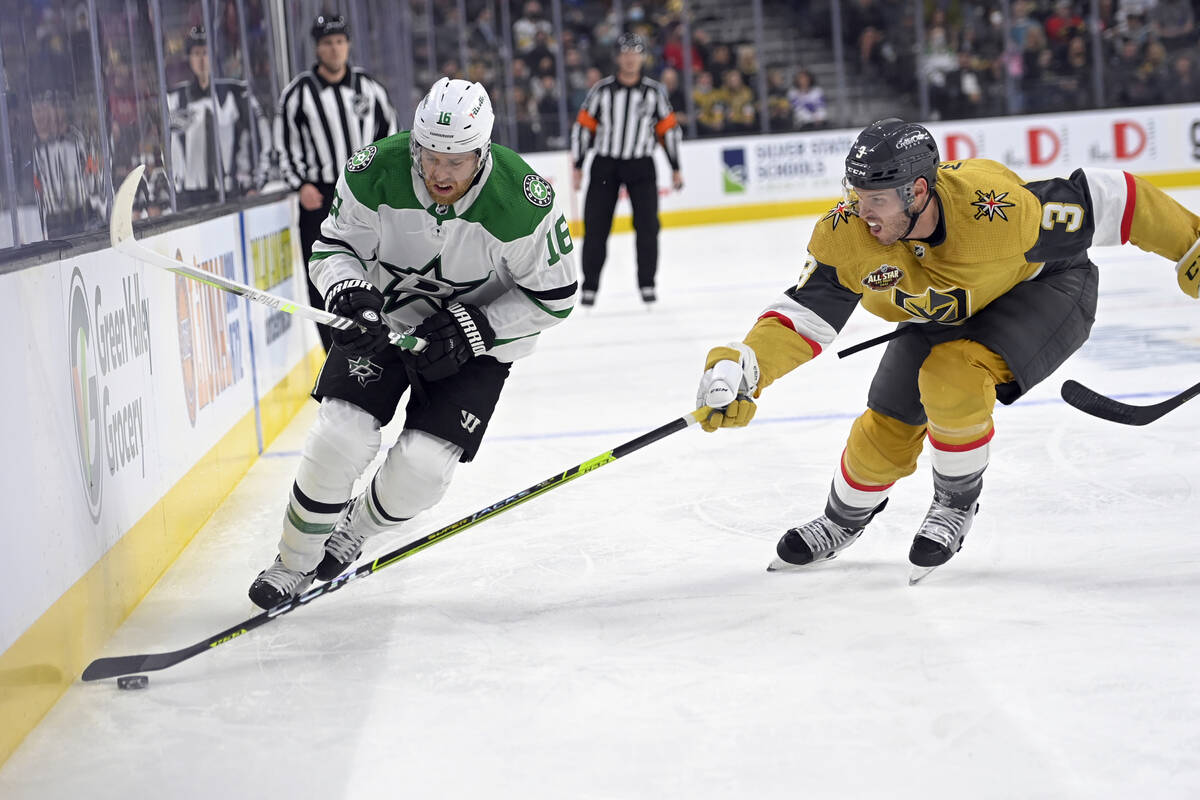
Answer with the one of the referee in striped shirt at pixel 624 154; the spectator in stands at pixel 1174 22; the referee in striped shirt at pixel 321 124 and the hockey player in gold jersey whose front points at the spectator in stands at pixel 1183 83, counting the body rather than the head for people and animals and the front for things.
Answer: the spectator in stands at pixel 1174 22

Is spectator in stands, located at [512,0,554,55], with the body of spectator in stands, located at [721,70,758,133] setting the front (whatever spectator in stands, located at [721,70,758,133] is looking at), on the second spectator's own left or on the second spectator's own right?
on the second spectator's own right

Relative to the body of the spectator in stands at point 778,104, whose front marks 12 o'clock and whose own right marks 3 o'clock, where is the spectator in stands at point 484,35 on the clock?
the spectator in stands at point 484,35 is roughly at 3 o'clock from the spectator in stands at point 778,104.

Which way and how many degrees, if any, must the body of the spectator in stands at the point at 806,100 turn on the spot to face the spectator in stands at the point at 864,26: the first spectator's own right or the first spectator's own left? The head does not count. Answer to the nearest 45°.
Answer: approximately 135° to the first spectator's own left

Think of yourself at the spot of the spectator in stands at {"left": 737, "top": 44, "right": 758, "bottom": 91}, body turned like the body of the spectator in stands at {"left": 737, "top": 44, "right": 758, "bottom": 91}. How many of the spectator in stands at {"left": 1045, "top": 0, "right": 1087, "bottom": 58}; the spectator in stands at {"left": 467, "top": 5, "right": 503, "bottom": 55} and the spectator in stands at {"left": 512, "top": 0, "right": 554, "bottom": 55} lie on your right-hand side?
2

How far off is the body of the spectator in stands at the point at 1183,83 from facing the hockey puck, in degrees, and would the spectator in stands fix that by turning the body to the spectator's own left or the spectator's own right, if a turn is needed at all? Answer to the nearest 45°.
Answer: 0° — they already face it

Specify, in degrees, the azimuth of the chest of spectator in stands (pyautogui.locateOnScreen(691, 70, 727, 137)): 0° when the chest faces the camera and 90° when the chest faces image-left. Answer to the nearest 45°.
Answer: approximately 0°

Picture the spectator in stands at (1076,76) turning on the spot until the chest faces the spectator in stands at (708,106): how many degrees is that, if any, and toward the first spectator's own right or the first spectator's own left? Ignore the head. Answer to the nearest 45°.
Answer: approximately 90° to the first spectator's own right
